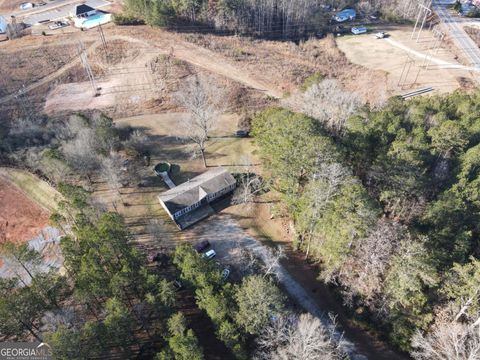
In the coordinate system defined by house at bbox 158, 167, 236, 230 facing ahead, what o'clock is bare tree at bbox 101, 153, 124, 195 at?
The bare tree is roughly at 5 o'clock from the house.

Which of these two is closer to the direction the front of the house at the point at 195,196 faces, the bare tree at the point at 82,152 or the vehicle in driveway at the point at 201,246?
the vehicle in driveway

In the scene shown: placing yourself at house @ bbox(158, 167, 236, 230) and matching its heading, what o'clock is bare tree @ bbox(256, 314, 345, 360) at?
The bare tree is roughly at 1 o'clock from the house.

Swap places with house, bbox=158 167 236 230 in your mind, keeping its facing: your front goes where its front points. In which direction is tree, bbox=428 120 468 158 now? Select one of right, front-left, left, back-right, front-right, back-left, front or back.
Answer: front-left

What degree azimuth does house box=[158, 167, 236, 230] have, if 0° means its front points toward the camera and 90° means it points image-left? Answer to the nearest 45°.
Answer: approximately 315°

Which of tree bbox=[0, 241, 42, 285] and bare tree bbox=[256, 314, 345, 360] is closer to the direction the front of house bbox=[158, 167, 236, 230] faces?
the bare tree

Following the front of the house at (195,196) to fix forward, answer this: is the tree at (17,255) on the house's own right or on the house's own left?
on the house's own right

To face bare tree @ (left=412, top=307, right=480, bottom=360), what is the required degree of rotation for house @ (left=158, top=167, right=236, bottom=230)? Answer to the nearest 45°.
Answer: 0° — it already faces it
